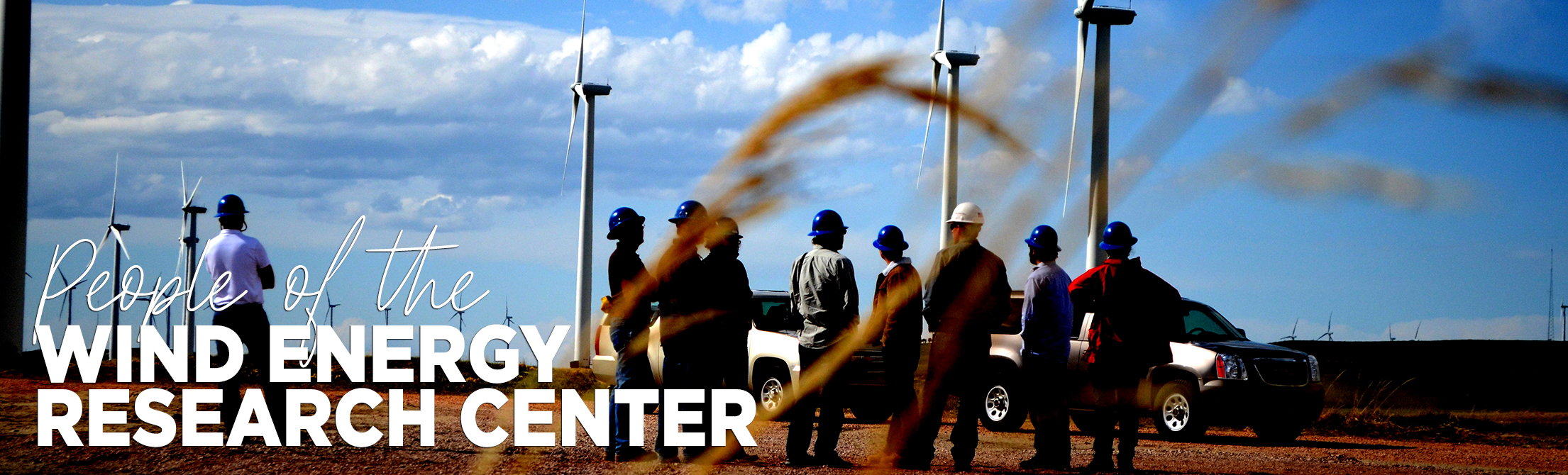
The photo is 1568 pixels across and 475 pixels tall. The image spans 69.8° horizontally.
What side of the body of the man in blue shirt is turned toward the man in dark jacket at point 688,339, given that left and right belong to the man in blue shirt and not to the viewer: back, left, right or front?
left

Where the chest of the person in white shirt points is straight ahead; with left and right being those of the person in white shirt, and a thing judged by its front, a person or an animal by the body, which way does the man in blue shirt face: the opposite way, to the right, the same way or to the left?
the same way

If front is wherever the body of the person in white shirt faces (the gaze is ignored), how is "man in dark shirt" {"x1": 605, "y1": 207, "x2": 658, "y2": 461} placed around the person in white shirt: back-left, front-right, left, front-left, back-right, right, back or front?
back-right

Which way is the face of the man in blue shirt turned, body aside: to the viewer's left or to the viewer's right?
to the viewer's left

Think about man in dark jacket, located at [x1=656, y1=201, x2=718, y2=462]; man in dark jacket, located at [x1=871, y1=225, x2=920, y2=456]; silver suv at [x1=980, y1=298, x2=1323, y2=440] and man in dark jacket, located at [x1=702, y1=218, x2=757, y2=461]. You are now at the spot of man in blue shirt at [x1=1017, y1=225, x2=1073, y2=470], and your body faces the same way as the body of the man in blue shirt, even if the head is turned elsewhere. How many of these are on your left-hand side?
3

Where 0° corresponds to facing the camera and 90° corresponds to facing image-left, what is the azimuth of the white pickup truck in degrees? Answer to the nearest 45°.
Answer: approximately 315°

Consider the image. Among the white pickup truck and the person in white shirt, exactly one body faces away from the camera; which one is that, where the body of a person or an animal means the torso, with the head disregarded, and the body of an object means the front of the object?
the person in white shirt

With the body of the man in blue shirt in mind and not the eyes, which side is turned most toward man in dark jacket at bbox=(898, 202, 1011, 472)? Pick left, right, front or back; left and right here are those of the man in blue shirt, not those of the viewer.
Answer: left

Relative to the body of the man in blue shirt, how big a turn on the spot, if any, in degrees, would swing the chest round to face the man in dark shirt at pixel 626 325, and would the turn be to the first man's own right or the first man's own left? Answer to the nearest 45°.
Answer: approximately 90° to the first man's own left

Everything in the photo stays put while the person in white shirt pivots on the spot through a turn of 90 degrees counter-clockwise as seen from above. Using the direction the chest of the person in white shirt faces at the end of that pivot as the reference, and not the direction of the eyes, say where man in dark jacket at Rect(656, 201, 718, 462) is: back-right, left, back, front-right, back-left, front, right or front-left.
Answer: back-left

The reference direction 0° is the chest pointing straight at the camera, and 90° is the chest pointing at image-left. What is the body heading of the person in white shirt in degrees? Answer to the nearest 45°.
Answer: approximately 180°

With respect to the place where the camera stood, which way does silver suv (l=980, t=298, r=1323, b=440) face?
facing the viewer and to the right of the viewer

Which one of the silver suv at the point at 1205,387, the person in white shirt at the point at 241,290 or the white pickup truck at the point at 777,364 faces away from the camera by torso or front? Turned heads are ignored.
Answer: the person in white shirt

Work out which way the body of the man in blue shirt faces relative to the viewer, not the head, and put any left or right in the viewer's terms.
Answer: facing away from the viewer and to the left of the viewer
